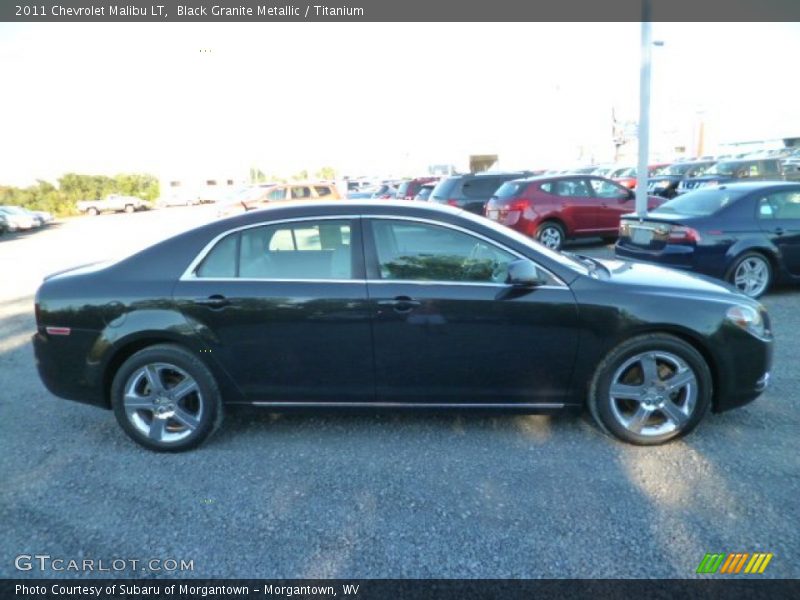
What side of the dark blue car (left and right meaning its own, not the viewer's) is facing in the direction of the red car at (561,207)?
left

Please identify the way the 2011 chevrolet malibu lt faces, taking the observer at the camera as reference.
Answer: facing to the right of the viewer

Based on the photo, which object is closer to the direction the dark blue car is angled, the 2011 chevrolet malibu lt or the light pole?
the light pole

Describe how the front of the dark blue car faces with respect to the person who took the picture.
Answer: facing away from the viewer and to the right of the viewer

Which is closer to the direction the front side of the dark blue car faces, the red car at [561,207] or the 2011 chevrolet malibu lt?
the red car

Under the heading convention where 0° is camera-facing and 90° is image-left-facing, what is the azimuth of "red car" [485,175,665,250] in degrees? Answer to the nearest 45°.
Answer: approximately 225°

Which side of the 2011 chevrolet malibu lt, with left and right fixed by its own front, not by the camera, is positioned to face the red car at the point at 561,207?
left

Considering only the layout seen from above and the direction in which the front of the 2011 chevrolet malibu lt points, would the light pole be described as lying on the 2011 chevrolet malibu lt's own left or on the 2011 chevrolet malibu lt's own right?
on the 2011 chevrolet malibu lt's own left

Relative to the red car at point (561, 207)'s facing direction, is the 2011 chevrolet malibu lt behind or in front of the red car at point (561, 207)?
behind

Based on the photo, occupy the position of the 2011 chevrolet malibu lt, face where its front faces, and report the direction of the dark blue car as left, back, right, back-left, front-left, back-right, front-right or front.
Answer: front-left

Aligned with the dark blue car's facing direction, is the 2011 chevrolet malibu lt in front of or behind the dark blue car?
behind
